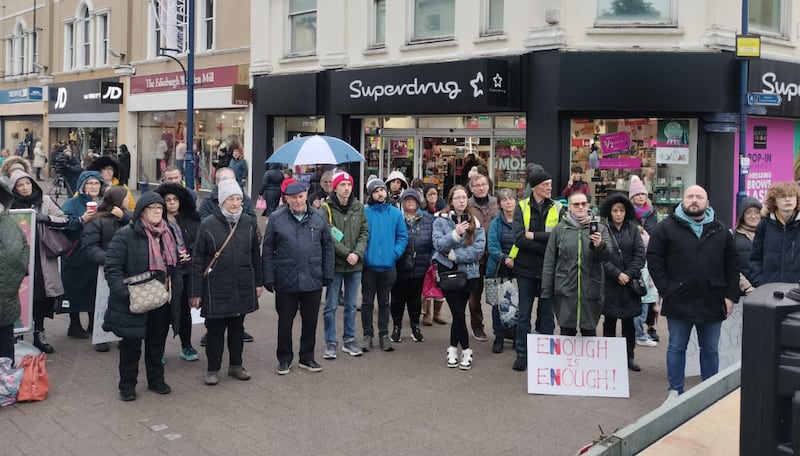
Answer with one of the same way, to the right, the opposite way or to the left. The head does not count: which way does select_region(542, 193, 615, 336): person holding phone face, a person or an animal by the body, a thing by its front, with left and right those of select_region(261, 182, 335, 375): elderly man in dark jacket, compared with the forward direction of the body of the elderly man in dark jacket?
the same way

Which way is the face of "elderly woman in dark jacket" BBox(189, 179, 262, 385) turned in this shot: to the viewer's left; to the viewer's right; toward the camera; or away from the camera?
toward the camera

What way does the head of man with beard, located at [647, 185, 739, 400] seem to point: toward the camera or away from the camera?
toward the camera

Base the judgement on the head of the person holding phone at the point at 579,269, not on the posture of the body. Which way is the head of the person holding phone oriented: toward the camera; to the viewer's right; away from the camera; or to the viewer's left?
toward the camera

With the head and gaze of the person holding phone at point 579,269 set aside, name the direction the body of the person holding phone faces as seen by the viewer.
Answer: toward the camera

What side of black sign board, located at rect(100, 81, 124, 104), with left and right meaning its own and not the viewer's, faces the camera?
front

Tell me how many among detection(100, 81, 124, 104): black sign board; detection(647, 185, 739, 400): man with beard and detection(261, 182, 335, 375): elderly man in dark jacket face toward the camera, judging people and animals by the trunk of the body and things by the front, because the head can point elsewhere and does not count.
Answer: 3

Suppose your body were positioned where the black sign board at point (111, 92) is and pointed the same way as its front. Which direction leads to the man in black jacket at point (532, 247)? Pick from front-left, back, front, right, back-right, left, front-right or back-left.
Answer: front

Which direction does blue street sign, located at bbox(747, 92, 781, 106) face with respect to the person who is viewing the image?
facing the viewer

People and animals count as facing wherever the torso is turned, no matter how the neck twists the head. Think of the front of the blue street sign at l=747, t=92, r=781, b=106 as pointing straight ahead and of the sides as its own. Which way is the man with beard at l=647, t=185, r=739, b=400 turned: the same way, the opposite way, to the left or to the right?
the same way

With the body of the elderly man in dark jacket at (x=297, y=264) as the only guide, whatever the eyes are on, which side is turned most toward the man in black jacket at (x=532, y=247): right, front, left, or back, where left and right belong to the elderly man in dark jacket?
left

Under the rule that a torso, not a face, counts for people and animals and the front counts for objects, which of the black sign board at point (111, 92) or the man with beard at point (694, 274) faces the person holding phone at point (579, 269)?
the black sign board
